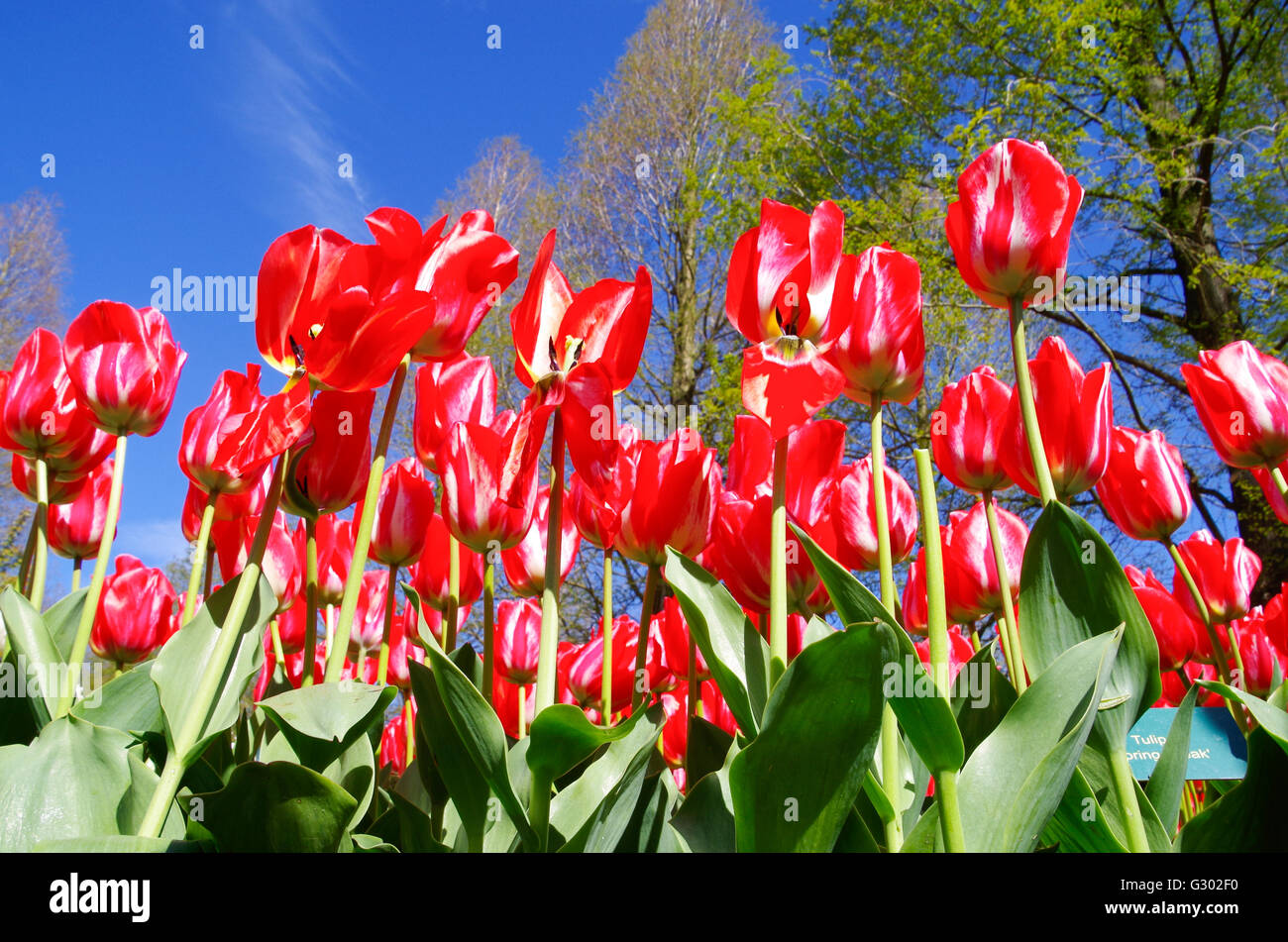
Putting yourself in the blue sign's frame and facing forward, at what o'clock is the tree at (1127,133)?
The tree is roughly at 6 o'clock from the blue sign.

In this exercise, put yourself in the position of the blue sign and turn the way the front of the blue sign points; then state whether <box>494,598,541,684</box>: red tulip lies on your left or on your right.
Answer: on your right

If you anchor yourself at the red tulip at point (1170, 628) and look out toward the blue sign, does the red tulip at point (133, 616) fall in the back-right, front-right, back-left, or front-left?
front-right

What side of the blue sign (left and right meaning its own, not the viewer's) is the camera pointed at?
front

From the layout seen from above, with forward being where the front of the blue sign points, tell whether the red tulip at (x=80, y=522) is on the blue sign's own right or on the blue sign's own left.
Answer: on the blue sign's own right

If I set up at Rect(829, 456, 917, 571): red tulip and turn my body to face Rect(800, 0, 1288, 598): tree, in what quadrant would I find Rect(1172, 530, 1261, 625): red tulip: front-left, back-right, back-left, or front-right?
front-right

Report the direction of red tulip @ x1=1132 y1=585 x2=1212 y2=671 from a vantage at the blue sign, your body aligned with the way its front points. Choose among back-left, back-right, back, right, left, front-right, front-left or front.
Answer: back

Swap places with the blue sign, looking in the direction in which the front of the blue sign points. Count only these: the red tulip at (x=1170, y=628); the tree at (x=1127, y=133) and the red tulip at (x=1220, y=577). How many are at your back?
3
